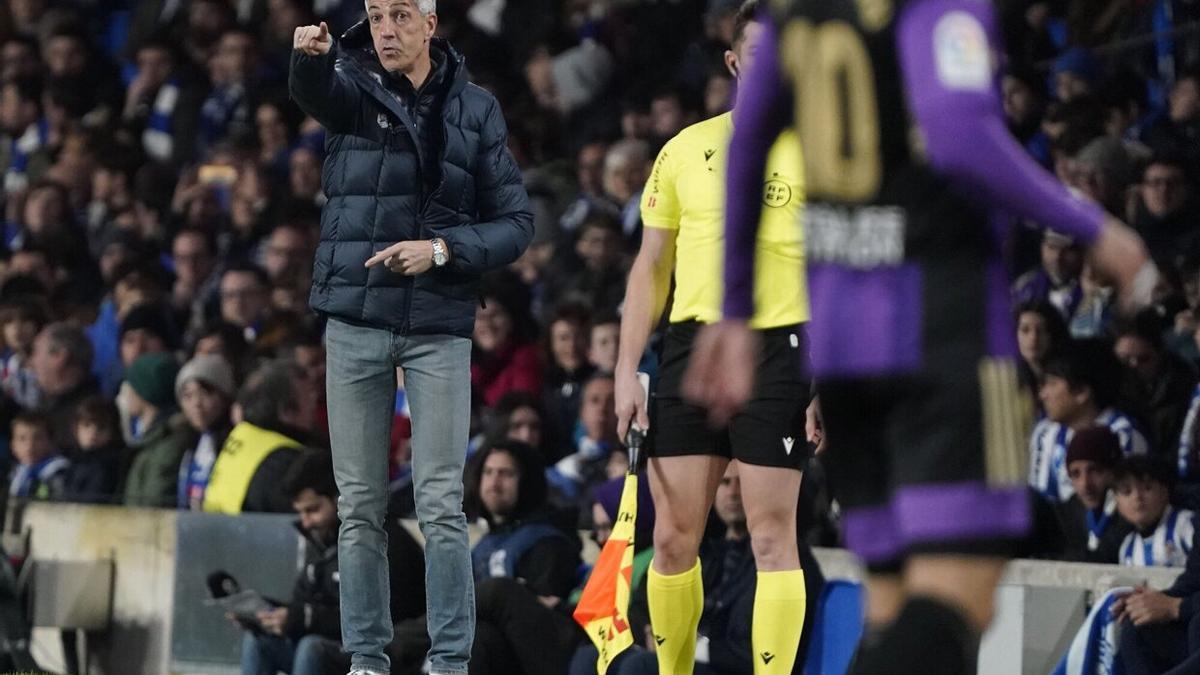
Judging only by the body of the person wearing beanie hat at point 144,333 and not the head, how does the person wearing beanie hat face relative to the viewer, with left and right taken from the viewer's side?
facing the viewer and to the left of the viewer

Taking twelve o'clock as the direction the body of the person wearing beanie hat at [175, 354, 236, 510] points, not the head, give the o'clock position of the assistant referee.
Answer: The assistant referee is roughly at 10 o'clock from the person wearing beanie hat.

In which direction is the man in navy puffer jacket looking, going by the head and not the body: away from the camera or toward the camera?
toward the camera

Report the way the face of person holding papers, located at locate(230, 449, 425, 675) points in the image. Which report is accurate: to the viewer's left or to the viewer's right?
to the viewer's left

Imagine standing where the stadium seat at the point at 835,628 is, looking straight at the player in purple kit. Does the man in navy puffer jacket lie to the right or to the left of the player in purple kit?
right

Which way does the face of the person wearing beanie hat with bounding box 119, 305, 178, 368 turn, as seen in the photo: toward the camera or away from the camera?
toward the camera

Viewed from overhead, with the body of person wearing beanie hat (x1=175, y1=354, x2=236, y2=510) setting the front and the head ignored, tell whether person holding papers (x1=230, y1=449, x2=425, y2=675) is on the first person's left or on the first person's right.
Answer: on the first person's left

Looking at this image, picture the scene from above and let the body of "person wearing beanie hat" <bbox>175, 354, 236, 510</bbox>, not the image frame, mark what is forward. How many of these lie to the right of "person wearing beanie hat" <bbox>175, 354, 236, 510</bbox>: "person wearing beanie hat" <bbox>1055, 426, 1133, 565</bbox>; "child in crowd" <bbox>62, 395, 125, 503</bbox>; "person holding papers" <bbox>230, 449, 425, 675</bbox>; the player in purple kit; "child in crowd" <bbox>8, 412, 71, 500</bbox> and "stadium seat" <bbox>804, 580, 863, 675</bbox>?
2

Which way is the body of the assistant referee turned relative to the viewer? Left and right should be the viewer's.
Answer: facing the viewer

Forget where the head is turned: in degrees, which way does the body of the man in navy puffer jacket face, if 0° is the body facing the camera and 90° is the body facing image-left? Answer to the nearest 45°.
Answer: approximately 0°

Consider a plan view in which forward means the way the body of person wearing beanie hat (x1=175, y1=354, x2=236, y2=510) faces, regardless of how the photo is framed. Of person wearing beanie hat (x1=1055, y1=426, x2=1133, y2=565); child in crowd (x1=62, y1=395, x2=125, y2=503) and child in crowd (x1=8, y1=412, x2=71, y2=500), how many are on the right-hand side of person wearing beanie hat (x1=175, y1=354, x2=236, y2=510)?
2
